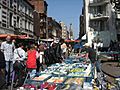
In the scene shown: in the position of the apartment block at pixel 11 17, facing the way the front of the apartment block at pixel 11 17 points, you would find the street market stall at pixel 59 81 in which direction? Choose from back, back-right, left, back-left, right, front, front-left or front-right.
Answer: front-right

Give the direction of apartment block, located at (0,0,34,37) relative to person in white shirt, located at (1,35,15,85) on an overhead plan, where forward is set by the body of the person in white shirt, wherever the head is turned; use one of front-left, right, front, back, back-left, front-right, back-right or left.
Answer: back

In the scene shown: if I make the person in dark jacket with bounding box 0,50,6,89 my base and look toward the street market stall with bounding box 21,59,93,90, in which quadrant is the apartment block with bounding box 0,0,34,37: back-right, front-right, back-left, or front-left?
back-left

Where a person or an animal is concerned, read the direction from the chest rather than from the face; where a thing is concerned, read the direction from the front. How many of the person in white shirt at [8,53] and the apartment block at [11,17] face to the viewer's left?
0

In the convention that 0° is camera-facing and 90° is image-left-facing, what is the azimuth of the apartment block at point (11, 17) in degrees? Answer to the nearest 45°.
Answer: approximately 315°

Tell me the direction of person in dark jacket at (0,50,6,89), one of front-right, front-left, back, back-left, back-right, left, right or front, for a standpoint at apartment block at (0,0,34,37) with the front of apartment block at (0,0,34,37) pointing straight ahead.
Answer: front-right

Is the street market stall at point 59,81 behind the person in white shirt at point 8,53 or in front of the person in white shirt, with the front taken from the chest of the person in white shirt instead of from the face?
in front

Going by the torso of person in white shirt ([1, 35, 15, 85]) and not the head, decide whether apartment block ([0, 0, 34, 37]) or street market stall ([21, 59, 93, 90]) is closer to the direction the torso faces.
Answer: the street market stall
